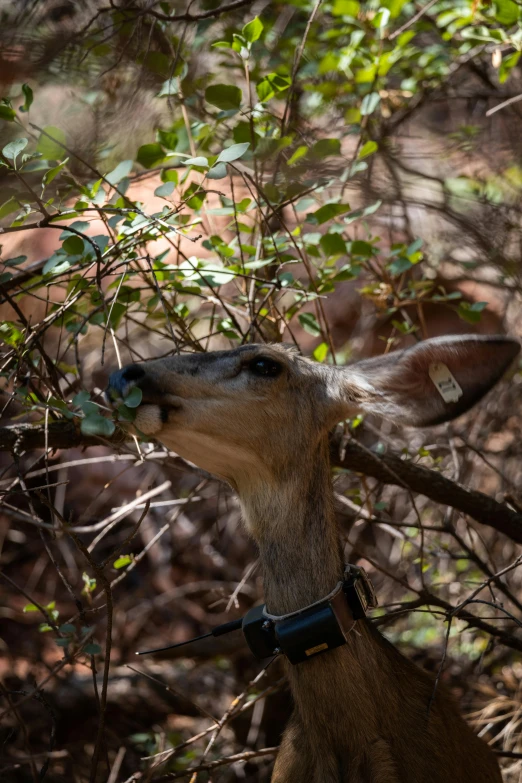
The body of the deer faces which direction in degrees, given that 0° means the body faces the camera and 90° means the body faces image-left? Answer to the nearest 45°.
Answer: approximately 90°

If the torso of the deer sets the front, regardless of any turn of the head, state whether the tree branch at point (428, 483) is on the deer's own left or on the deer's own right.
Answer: on the deer's own right
